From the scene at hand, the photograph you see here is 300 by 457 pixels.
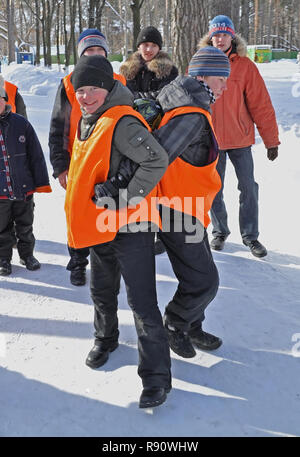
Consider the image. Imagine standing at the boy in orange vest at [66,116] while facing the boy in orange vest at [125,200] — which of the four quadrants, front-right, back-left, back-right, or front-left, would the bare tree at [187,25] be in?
back-left

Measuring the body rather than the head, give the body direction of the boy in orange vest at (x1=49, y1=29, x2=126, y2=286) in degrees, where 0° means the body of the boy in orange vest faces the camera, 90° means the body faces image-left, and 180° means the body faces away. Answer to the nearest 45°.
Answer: approximately 0°

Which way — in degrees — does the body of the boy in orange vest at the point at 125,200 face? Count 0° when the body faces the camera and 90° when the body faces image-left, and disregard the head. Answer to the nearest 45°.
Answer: approximately 45°
